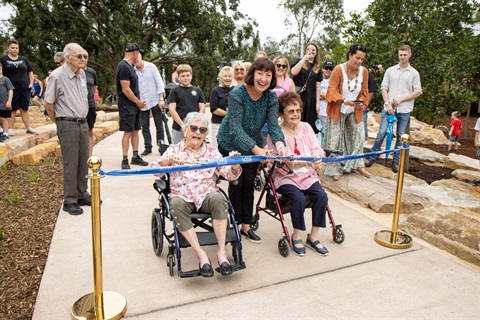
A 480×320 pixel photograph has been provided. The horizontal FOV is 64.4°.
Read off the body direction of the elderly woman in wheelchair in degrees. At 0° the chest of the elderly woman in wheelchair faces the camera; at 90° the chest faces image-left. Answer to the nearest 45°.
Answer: approximately 0°

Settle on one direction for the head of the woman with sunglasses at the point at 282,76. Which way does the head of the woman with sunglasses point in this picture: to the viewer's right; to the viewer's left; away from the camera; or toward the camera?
toward the camera

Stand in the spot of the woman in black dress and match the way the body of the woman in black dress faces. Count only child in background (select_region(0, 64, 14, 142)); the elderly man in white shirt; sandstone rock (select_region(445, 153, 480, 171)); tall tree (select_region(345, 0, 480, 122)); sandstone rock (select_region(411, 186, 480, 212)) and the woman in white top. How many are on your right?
2

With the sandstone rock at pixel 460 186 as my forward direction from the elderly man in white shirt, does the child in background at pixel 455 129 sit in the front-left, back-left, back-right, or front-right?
front-left

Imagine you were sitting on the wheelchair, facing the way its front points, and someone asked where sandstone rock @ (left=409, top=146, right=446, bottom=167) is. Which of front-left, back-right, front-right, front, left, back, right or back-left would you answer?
left

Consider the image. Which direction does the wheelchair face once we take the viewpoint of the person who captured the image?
facing the viewer and to the right of the viewer

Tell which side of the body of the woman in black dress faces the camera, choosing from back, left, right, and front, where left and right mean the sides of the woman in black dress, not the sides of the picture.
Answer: front

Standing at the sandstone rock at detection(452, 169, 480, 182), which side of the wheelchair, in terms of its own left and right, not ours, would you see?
left

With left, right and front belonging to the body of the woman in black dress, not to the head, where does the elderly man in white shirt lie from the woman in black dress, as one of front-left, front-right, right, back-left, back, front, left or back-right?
right

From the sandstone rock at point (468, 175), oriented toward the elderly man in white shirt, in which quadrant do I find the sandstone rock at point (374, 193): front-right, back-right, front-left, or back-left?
front-left

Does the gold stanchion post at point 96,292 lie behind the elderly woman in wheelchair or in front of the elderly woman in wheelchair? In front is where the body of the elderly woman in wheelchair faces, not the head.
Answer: in front

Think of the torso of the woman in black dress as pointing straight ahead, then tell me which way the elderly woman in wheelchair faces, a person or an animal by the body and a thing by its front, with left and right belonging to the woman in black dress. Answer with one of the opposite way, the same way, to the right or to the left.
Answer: the same way

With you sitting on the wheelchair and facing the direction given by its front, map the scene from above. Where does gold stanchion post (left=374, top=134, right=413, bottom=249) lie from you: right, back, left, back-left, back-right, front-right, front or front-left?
front-left

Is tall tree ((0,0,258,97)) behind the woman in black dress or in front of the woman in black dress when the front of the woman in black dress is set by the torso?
behind

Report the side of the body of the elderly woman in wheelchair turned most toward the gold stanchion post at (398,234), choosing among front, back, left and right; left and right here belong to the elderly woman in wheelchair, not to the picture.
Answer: left
